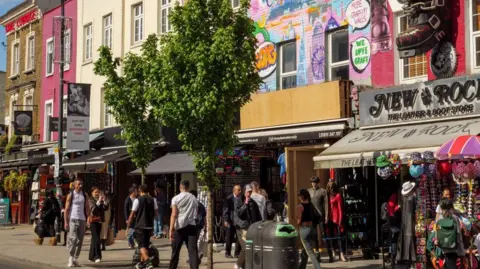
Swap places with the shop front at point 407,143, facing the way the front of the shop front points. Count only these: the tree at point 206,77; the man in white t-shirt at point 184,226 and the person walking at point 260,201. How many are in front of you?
3

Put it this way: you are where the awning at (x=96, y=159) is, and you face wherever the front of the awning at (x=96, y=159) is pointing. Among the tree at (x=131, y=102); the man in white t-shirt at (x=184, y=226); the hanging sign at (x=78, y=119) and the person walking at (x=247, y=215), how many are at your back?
0

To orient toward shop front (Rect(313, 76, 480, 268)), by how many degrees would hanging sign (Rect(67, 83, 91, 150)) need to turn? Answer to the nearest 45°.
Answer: approximately 45° to its left

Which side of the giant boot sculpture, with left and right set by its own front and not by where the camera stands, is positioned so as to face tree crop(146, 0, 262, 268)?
front

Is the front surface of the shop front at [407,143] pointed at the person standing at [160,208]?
no

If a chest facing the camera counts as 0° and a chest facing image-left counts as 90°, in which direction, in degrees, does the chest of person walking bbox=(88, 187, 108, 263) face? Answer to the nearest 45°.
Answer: approximately 315°

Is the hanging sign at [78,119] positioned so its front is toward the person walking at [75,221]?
yes

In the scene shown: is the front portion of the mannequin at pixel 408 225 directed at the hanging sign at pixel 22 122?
no

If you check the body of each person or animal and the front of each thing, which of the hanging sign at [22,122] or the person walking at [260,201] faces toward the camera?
the hanging sign

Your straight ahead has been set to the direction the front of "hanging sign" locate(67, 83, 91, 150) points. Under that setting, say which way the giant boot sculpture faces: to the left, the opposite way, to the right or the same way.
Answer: to the right
